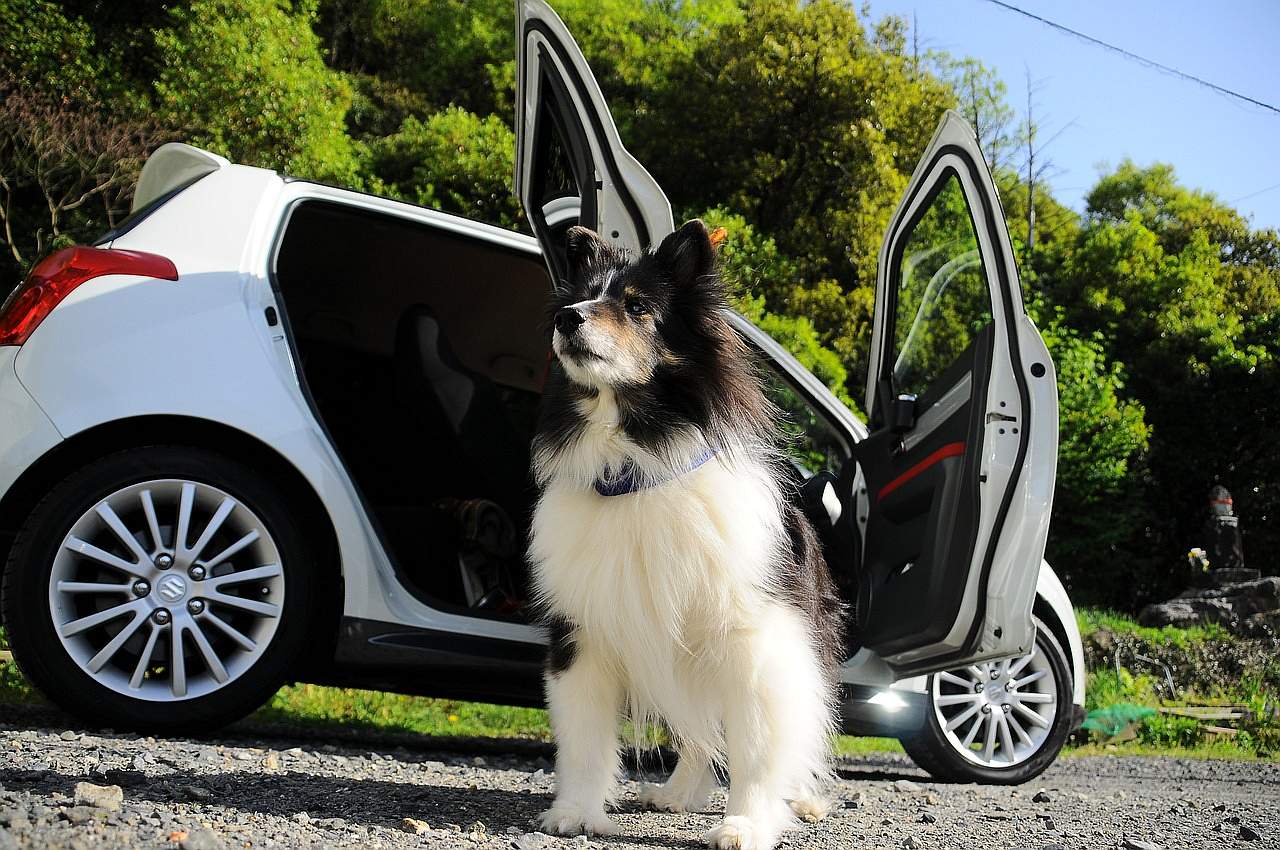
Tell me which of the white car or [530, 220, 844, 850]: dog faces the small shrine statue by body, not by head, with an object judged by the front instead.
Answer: the white car

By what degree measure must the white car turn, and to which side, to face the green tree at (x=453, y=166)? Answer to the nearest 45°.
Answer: approximately 45° to its left

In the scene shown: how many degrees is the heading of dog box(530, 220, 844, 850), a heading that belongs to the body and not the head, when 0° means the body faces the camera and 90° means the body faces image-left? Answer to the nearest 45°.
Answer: approximately 45°

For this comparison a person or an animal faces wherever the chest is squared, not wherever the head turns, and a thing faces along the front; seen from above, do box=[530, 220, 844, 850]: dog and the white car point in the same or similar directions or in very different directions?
very different directions

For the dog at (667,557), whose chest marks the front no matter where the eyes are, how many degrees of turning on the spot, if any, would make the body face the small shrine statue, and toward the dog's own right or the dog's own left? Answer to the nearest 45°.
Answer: approximately 180°

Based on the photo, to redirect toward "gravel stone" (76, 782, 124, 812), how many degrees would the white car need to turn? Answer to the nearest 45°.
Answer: approximately 135° to its right

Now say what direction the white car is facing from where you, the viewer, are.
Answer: facing away from the viewer and to the right of the viewer

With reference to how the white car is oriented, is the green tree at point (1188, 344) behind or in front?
in front

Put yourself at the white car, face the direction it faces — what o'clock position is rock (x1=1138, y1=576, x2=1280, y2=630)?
The rock is roughly at 12 o'clock from the white car.
